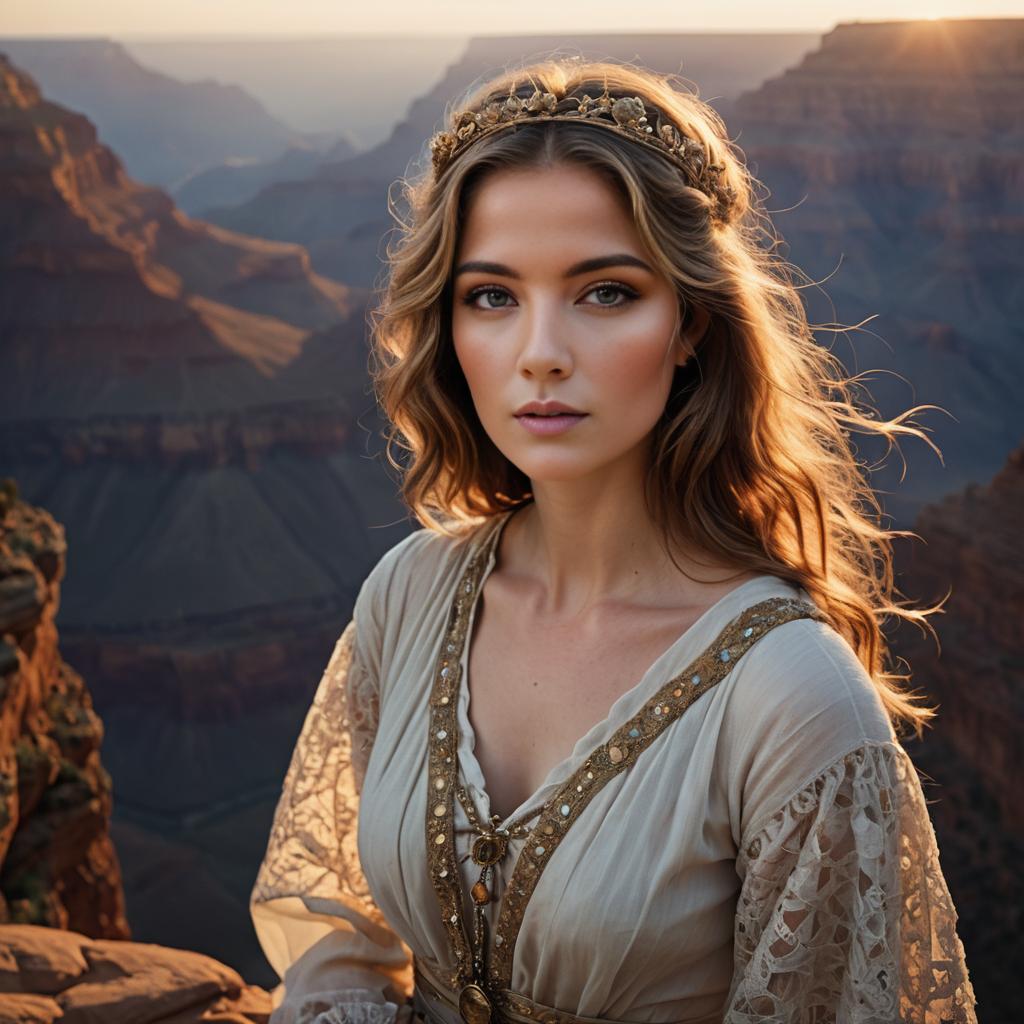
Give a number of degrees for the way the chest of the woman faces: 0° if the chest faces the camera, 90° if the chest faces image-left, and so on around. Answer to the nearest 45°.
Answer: approximately 45°
